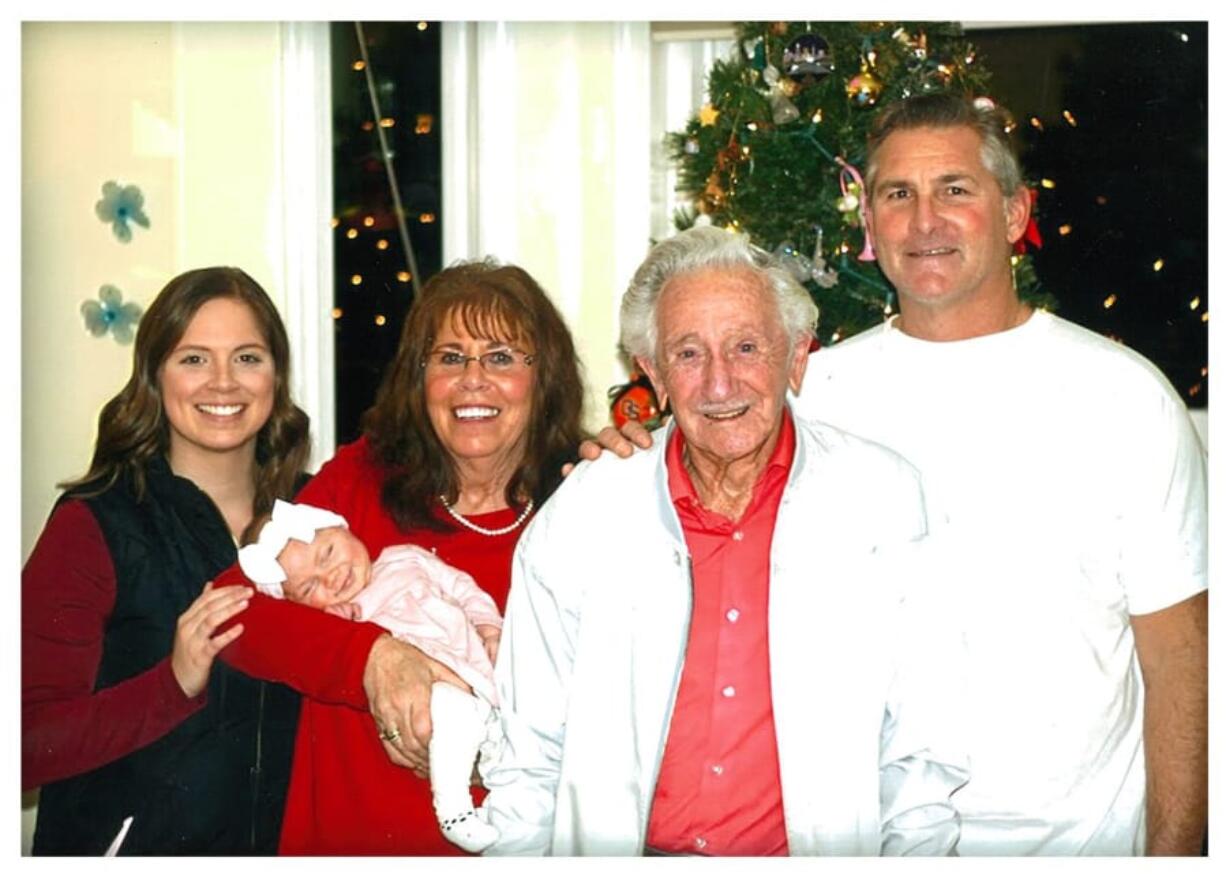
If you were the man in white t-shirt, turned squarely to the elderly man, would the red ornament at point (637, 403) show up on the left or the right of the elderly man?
right

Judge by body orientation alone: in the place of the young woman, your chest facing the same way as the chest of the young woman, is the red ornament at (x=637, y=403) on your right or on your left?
on your left

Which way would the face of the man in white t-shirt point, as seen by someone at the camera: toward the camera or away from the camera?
toward the camera

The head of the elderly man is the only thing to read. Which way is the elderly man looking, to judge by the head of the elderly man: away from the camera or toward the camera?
toward the camera

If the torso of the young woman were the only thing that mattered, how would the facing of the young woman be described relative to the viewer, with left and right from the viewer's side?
facing the viewer and to the right of the viewer

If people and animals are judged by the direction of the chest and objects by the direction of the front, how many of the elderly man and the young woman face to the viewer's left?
0

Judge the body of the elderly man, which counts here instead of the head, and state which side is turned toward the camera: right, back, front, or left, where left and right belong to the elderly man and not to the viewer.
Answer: front

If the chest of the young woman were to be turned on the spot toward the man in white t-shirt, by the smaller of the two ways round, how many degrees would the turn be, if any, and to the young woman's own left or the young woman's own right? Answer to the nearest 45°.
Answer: approximately 45° to the young woman's own left
